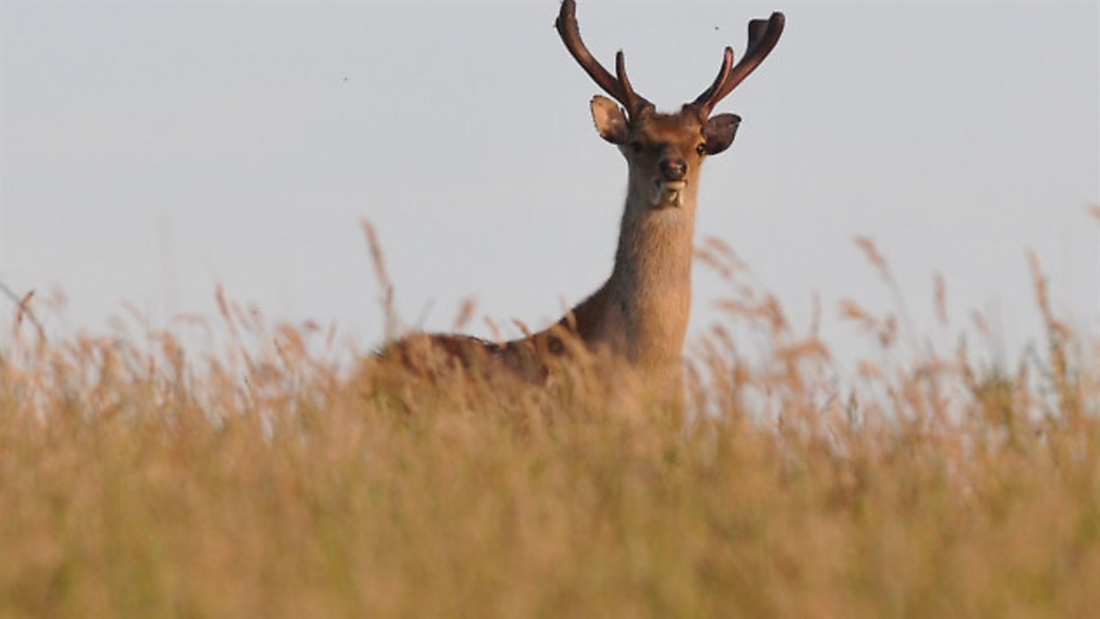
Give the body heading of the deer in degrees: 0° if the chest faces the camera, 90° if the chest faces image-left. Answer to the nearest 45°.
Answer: approximately 315°
